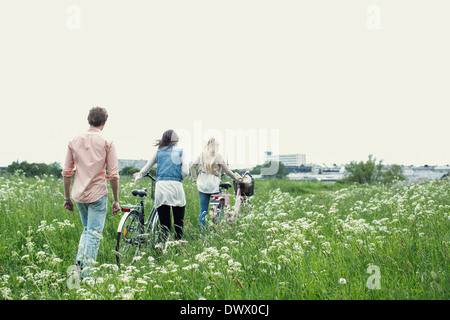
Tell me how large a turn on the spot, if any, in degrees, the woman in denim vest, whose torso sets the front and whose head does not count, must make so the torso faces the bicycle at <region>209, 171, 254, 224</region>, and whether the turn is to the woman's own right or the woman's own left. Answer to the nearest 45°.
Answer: approximately 45° to the woman's own right

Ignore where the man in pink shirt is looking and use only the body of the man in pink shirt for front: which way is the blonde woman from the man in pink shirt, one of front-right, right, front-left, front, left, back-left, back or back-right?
front-right

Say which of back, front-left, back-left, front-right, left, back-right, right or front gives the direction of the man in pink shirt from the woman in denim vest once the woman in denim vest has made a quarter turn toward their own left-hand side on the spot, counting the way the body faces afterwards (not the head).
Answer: front-left

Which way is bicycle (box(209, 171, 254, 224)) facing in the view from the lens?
facing away from the viewer and to the right of the viewer

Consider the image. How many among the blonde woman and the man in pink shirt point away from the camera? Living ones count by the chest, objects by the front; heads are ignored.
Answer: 2

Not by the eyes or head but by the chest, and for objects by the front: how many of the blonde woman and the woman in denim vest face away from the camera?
2

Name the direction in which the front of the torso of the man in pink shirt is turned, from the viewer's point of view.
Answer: away from the camera

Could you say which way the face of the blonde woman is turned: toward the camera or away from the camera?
away from the camera

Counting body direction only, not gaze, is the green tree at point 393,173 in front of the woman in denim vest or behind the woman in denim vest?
in front

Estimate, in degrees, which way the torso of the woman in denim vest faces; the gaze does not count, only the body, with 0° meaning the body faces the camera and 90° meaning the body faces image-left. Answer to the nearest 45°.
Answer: approximately 180°

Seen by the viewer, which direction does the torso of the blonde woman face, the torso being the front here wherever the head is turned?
away from the camera
